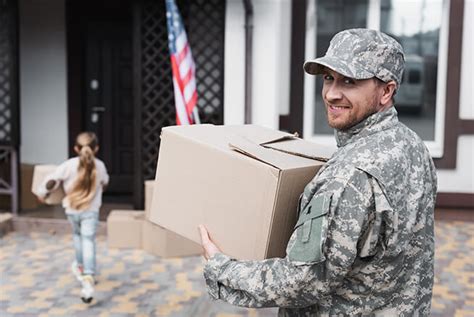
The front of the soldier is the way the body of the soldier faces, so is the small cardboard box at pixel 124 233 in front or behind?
in front

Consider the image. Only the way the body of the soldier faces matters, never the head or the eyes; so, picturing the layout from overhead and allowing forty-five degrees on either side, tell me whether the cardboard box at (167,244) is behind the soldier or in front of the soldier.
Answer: in front

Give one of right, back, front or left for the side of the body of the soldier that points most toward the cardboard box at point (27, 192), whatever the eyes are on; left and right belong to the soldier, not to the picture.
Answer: front

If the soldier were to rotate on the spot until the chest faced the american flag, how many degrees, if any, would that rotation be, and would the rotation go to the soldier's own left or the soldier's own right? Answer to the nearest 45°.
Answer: approximately 45° to the soldier's own right

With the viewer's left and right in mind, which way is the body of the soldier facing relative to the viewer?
facing away from the viewer and to the left of the viewer
